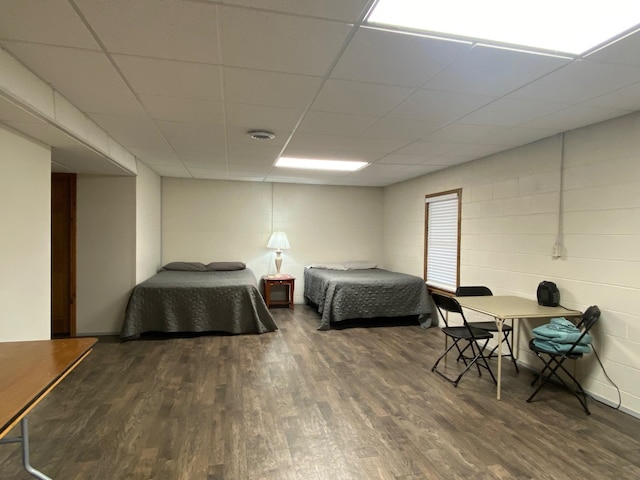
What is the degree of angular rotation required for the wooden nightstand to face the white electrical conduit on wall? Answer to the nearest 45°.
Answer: approximately 45° to its left

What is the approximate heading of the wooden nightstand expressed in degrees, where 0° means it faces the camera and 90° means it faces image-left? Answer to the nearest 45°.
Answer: approximately 0°

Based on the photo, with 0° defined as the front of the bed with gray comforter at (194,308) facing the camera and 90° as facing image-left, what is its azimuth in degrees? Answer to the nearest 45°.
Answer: approximately 0°

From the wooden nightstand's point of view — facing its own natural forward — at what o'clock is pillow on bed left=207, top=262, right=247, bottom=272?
The pillow on bed is roughly at 3 o'clock from the wooden nightstand.

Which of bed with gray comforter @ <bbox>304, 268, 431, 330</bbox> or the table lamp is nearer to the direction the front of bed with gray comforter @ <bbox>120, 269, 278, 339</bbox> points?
the bed with gray comforter

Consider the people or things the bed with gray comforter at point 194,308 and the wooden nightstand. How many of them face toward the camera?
2

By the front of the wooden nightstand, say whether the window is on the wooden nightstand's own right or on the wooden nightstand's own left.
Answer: on the wooden nightstand's own left

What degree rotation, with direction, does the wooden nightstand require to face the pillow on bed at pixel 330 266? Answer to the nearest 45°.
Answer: approximately 90° to its left
